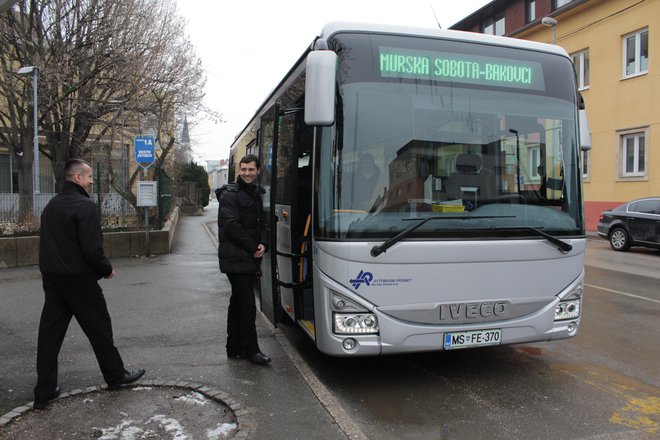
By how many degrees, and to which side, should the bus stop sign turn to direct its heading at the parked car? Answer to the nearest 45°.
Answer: approximately 90° to its left

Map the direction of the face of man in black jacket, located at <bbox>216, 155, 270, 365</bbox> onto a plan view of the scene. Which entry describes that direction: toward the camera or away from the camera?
toward the camera

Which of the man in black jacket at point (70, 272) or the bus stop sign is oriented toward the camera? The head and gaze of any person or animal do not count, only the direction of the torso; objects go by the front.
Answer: the bus stop sign

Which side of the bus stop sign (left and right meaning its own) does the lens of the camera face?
front

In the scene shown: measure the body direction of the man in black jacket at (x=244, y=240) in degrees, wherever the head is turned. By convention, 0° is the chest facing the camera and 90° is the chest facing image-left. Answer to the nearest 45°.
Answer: approximately 315°

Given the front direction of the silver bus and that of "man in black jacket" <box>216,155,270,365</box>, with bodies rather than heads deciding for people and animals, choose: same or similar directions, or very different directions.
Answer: same or similar directions

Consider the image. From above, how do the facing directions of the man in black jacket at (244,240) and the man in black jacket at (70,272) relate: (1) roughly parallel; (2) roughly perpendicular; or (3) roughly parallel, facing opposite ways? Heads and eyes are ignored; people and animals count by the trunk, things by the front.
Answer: roughly perpendicular

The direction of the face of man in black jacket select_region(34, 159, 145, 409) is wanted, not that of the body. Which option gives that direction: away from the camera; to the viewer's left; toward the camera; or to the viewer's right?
to the viewer's right

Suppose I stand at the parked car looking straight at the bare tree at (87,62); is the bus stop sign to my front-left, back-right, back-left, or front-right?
front-left

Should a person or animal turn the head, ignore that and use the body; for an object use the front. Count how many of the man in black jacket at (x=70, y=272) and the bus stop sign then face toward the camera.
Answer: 1

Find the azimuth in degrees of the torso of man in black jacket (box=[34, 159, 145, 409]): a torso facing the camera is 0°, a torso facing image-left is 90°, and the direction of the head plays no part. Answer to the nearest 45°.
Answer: approximately 225°

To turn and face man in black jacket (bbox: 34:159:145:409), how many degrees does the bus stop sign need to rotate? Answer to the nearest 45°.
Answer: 0° — it already faces them

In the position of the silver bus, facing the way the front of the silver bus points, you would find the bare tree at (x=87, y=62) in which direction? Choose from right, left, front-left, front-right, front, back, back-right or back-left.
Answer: back

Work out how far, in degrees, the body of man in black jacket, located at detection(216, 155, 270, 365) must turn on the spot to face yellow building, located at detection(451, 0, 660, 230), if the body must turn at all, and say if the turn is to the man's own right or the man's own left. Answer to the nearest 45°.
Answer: approximately 90° to the man's own left
